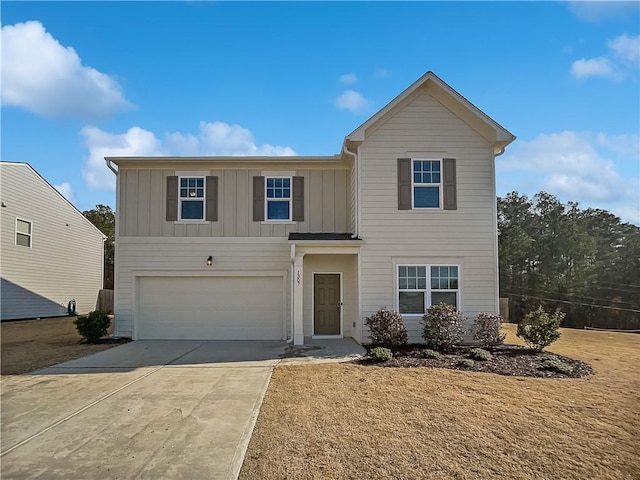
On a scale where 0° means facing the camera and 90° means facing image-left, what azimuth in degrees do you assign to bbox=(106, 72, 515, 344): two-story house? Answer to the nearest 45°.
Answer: approximately 0°

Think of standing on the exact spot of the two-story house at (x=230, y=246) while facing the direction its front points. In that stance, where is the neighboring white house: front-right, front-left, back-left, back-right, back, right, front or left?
back-right

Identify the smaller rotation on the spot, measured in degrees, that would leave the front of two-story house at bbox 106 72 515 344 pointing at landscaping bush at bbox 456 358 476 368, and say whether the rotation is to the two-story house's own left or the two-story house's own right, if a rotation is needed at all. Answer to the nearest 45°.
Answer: approximately 45° to the two-story house's own left

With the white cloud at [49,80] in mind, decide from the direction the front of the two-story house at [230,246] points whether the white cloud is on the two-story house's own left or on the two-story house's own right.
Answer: on the two-story house's own right

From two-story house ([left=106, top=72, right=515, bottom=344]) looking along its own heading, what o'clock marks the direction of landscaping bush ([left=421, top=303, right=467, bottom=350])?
The landscaping bush is roughly at 10 o'clock from the two-story house.

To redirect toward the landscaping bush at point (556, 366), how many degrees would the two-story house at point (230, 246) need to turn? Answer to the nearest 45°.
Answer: approximately 45° to its left

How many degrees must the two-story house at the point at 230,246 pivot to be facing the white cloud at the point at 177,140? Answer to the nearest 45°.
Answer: approximately 135° to its right
